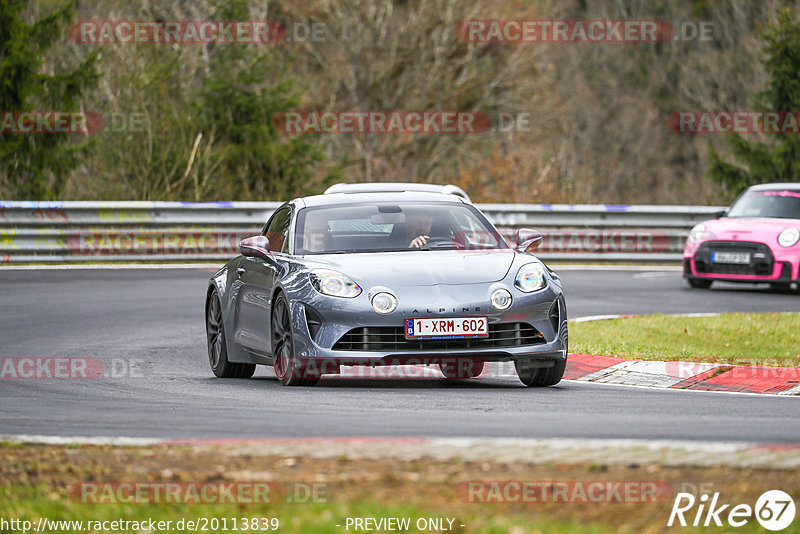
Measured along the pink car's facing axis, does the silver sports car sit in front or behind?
in front

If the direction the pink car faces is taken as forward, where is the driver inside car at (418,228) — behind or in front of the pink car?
in front

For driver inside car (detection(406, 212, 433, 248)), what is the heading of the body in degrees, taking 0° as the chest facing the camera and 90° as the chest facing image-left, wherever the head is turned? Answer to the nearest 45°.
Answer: approximately 0°

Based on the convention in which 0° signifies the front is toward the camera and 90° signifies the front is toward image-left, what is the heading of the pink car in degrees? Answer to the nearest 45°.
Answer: approximately 45°

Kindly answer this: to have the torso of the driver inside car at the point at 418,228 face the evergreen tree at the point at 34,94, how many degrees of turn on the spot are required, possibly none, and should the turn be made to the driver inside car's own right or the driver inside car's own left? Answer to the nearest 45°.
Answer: approximately 135° to the driver inside car's own right

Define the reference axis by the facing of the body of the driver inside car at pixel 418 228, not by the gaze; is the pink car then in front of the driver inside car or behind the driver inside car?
behind

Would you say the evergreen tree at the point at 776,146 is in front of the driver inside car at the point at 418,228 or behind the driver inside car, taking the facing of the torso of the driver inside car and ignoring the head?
behind

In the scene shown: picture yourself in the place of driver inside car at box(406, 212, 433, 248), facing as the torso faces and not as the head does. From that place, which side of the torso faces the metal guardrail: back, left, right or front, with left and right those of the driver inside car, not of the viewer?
back

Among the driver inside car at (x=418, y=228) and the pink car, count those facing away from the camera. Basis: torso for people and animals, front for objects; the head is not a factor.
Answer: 0

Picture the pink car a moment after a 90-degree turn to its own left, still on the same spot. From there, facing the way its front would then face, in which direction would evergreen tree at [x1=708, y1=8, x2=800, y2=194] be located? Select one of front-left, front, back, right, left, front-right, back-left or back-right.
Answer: back-left

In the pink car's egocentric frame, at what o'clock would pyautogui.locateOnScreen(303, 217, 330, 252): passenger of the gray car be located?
The passenger of the gray car is roughly at 11 o'clock from the pink car.
